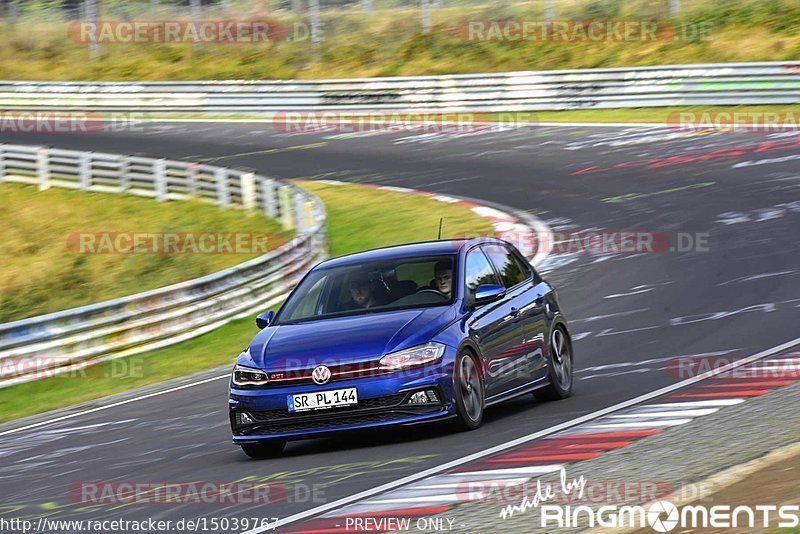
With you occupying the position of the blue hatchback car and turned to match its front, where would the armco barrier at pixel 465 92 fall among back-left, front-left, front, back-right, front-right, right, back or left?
back-right

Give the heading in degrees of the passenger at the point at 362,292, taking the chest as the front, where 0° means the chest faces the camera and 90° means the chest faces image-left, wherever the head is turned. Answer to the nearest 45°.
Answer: approximately 45°

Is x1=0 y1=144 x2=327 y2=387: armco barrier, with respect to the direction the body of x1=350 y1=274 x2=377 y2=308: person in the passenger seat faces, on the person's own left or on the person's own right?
on the person's own right

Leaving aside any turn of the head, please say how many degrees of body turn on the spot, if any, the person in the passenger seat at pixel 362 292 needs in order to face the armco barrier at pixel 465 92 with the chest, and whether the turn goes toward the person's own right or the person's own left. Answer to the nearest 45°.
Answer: approximately 135° to the person's own right
